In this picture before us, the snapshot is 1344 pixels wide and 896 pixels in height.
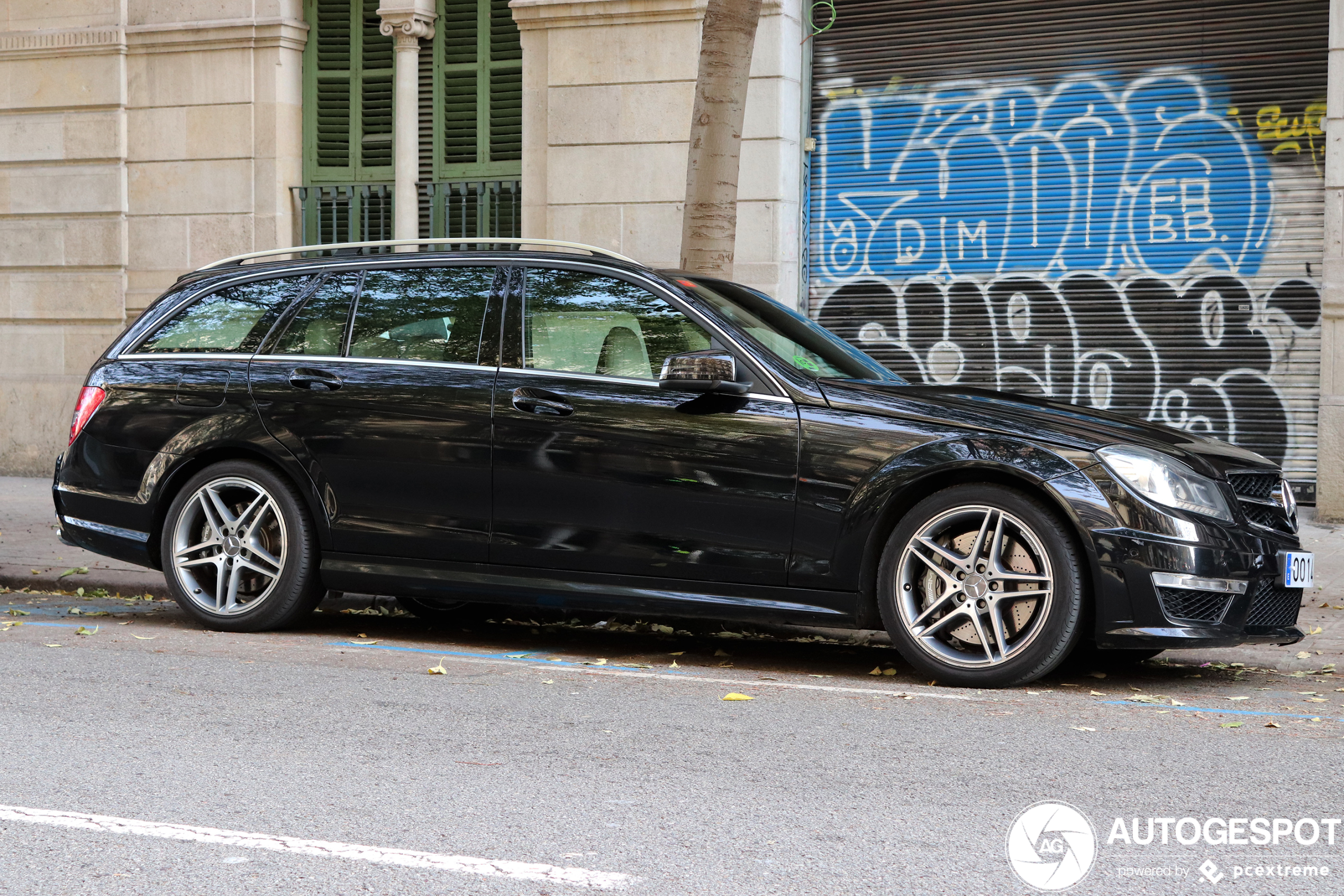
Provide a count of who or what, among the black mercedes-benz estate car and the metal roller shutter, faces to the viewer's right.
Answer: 1

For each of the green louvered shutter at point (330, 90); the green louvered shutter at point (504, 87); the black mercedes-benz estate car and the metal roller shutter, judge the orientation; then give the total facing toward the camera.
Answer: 3

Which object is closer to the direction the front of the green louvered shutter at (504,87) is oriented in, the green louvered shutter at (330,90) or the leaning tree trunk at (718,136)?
the leaning tree trunk

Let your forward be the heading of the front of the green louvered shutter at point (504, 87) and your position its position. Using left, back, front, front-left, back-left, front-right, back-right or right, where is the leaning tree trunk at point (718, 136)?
front

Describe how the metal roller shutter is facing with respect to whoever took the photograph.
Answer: facing the viewer

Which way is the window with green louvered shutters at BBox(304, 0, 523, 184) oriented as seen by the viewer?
toward the camera

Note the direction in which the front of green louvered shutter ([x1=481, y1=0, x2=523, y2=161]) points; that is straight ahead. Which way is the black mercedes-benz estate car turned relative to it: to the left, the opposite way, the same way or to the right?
to the left

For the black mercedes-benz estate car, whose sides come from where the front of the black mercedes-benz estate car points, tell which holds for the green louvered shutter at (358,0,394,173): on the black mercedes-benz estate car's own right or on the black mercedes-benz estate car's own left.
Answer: on the black mercedes-benz estate car's own left

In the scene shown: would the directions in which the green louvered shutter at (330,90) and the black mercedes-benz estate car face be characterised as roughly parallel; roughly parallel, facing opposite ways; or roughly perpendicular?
roughly perpendicular

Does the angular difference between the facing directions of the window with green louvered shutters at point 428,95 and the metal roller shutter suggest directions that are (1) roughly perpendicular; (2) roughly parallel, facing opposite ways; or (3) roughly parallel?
roughly parallel

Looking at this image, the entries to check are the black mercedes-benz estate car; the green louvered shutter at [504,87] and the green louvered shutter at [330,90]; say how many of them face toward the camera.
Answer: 2

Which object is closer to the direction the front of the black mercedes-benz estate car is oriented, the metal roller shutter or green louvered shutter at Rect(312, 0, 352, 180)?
the metal roller shutter

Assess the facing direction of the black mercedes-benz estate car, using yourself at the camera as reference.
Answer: facing to the right of the viewer

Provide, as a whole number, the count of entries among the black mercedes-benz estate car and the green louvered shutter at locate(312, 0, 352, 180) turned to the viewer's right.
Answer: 1

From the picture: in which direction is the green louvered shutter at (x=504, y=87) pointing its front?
toward the camera

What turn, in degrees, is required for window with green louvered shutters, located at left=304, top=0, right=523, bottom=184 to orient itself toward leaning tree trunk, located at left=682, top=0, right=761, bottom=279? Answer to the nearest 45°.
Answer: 0° — it already faces it

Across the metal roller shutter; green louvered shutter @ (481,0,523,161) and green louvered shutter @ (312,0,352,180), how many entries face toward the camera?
3

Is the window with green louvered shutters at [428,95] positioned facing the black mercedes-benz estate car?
yes
